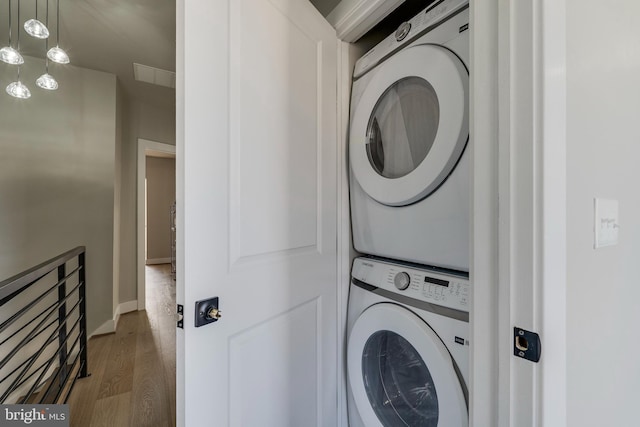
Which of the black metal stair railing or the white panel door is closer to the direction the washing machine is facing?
the white panel door

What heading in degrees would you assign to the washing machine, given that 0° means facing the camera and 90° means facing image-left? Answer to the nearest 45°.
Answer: approximately 45°

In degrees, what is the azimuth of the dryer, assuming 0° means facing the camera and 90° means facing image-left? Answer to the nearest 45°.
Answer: approximately 45°
